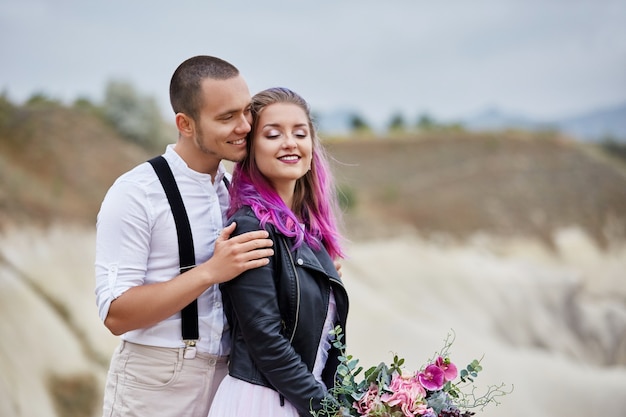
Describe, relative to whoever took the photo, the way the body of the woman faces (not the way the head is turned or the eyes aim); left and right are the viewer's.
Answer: facing the viewer and to the right of the viewer

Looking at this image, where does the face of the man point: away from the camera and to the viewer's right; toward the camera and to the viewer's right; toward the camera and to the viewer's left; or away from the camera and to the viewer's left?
toward the camera and to the viewer's right

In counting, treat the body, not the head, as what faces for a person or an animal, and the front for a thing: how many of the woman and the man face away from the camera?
0

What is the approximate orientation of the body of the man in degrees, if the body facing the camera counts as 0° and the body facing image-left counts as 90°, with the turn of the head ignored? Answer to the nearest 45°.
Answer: approximately 315°
